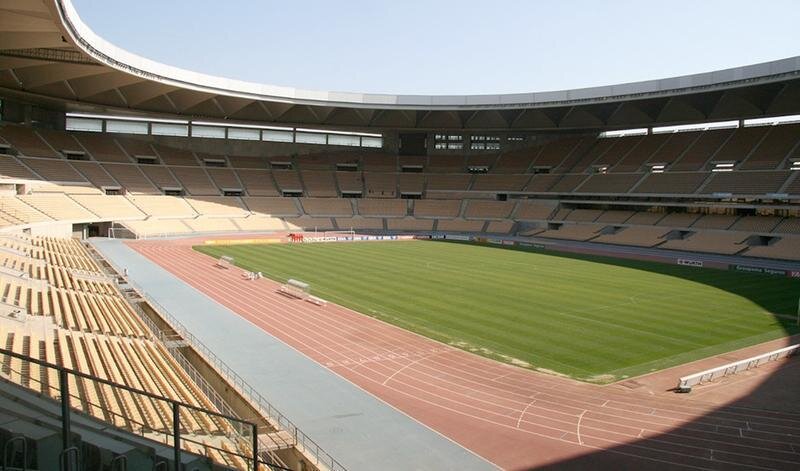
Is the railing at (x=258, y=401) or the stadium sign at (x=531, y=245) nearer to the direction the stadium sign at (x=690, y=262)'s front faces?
the railing

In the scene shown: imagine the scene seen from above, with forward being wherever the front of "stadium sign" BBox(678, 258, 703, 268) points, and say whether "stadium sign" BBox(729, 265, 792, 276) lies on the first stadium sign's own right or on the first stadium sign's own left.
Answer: on the first stadium sign's own left

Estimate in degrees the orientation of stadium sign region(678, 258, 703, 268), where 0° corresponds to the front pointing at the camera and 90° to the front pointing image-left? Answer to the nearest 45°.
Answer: approximately 45°

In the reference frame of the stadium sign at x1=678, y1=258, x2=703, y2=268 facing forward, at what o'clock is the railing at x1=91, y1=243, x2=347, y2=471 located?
The railing is roughly at 11 o'clock from the stadium sign.

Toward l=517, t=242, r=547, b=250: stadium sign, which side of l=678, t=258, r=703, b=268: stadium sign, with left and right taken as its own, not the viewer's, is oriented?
right
